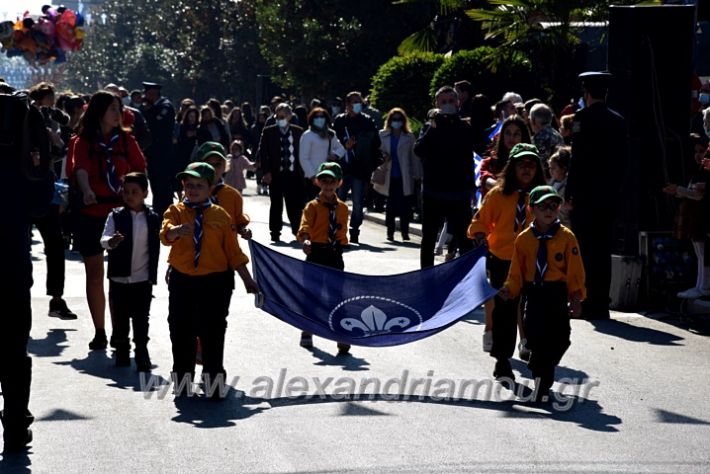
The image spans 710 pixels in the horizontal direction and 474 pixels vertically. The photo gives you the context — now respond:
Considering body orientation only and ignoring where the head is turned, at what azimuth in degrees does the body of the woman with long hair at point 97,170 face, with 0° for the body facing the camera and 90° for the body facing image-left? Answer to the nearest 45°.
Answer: approximately 315°

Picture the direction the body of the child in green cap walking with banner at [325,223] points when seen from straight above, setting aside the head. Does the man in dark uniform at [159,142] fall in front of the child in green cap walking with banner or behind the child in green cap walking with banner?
behind

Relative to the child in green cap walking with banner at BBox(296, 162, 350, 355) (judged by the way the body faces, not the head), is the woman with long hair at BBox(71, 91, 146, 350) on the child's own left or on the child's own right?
on the child's own right

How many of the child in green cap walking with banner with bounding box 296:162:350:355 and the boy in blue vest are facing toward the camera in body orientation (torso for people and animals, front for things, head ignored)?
2

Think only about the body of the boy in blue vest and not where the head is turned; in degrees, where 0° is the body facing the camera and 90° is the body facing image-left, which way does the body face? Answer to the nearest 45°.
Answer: approximately 0°

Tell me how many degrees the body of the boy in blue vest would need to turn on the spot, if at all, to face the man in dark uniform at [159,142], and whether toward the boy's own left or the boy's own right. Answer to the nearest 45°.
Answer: approximately 180°
